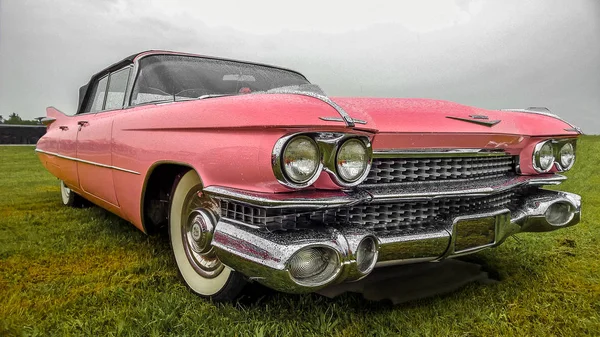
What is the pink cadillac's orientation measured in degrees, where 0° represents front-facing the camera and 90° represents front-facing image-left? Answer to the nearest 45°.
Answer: approximately 315°
